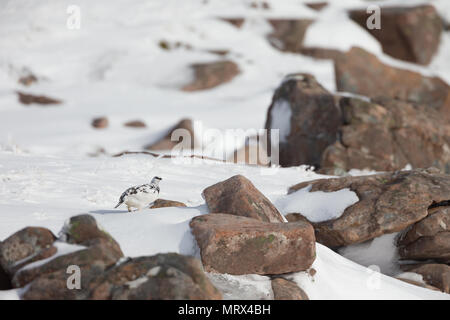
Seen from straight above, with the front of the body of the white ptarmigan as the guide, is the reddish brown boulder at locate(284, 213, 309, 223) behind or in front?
in front

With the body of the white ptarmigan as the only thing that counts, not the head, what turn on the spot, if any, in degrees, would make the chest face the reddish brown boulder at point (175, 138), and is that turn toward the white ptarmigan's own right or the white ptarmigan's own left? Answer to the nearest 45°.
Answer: approximately 90° to the white ptarmigan's own left

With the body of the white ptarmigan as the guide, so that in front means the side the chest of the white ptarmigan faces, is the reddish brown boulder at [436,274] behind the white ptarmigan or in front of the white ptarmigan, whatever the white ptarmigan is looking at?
in front

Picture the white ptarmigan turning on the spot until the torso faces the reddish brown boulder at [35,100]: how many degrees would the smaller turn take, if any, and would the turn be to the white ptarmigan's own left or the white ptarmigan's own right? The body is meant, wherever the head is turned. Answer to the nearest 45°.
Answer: approximately 90° to the white ptarmigan's own left

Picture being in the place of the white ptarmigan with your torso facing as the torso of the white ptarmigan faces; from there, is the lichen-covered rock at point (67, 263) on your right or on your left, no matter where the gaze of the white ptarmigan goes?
on your right

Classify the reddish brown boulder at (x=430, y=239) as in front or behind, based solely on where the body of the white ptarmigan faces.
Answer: in front

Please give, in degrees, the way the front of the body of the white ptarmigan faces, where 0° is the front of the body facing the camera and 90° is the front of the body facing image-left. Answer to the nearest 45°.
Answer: approximately 270°

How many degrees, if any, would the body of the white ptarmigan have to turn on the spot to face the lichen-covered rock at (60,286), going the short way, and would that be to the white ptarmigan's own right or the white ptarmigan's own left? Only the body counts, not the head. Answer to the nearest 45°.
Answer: approximately 90° to the white ptarmigan's own right

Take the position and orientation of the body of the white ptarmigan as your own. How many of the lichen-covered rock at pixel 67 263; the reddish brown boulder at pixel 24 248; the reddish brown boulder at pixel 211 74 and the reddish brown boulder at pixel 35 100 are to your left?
2

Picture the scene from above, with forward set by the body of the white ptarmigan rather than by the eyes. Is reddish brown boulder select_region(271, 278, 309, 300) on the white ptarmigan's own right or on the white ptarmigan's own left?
on the white ptarmigan's own right

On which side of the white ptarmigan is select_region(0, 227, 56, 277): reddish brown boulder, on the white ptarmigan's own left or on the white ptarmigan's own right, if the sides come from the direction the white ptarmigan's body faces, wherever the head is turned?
on the white ptarmigan's own right

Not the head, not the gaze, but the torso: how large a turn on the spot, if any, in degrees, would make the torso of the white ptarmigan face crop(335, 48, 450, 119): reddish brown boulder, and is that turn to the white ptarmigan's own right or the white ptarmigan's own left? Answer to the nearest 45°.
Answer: approximately 45° to the white ptarmigan's own left

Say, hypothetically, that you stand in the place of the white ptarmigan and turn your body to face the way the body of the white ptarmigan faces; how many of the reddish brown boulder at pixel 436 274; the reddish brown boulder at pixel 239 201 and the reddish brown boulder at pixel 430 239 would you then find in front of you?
3

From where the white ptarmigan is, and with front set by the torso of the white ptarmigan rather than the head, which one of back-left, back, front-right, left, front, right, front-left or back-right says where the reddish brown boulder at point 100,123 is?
left
